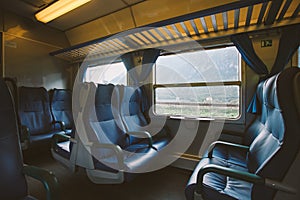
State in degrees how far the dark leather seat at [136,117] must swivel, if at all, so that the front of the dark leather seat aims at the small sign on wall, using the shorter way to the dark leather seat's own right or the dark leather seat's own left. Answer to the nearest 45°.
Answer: approximately 45° to the dark leather seat's own left

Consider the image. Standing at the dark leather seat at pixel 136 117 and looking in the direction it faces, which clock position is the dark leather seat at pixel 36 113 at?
the dark leather seat at pixel 36 113 is roughly at 5 o'clock from the dark leather seat at pixel 136 117.

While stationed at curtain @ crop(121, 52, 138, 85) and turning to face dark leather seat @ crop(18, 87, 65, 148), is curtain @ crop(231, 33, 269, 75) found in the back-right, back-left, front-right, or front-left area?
back-left

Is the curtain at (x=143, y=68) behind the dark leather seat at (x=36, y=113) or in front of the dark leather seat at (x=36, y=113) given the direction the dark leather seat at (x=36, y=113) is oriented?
in front

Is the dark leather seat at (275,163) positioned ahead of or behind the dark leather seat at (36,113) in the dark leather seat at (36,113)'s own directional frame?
ahead

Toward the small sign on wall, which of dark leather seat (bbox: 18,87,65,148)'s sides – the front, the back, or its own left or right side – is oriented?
front

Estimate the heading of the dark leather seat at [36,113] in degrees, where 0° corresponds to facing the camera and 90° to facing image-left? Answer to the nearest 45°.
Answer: approximately 315°
